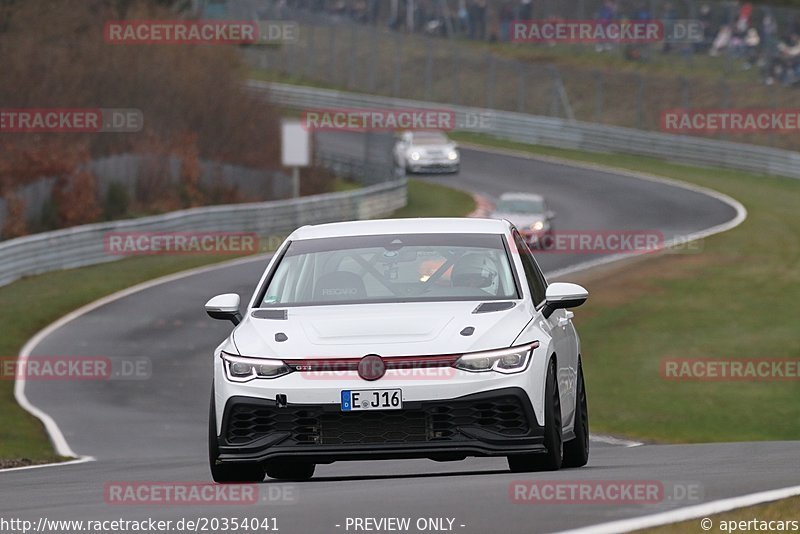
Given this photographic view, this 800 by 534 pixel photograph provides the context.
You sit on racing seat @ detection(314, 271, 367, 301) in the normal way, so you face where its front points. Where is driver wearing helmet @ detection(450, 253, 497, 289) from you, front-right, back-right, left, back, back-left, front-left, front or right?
left

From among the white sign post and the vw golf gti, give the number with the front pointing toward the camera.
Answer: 2

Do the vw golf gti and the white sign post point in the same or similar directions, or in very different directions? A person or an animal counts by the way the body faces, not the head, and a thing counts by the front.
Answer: same or similar directions

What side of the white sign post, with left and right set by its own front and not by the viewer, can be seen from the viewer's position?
front

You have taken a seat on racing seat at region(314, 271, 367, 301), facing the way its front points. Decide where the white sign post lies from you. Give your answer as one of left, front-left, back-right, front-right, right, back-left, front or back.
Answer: back

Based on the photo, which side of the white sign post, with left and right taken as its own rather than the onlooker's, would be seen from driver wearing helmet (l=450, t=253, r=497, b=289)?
front

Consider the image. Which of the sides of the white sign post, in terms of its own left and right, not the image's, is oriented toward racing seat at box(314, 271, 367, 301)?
front

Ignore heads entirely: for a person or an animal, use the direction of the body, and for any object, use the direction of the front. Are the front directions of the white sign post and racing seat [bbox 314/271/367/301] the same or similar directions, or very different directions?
same or similar directions

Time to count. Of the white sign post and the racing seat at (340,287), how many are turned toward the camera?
2

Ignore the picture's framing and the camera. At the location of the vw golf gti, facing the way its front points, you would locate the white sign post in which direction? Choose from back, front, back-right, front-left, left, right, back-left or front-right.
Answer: back
